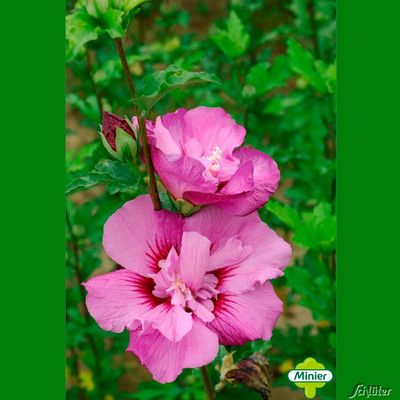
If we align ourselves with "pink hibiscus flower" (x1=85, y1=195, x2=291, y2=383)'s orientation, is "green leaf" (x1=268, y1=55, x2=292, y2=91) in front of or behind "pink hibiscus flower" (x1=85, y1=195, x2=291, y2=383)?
behind

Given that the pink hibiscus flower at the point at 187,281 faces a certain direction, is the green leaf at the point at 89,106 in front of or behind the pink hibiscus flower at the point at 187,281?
behind

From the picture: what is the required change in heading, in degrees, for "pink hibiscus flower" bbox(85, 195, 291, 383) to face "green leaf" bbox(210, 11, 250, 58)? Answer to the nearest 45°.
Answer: approximately 180°

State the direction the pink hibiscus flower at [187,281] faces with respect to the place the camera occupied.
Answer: facing the viewer

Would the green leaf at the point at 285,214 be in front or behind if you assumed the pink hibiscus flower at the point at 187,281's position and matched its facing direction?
behind

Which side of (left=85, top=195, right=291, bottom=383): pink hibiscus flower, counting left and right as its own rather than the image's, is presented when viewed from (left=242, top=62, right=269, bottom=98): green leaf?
back
